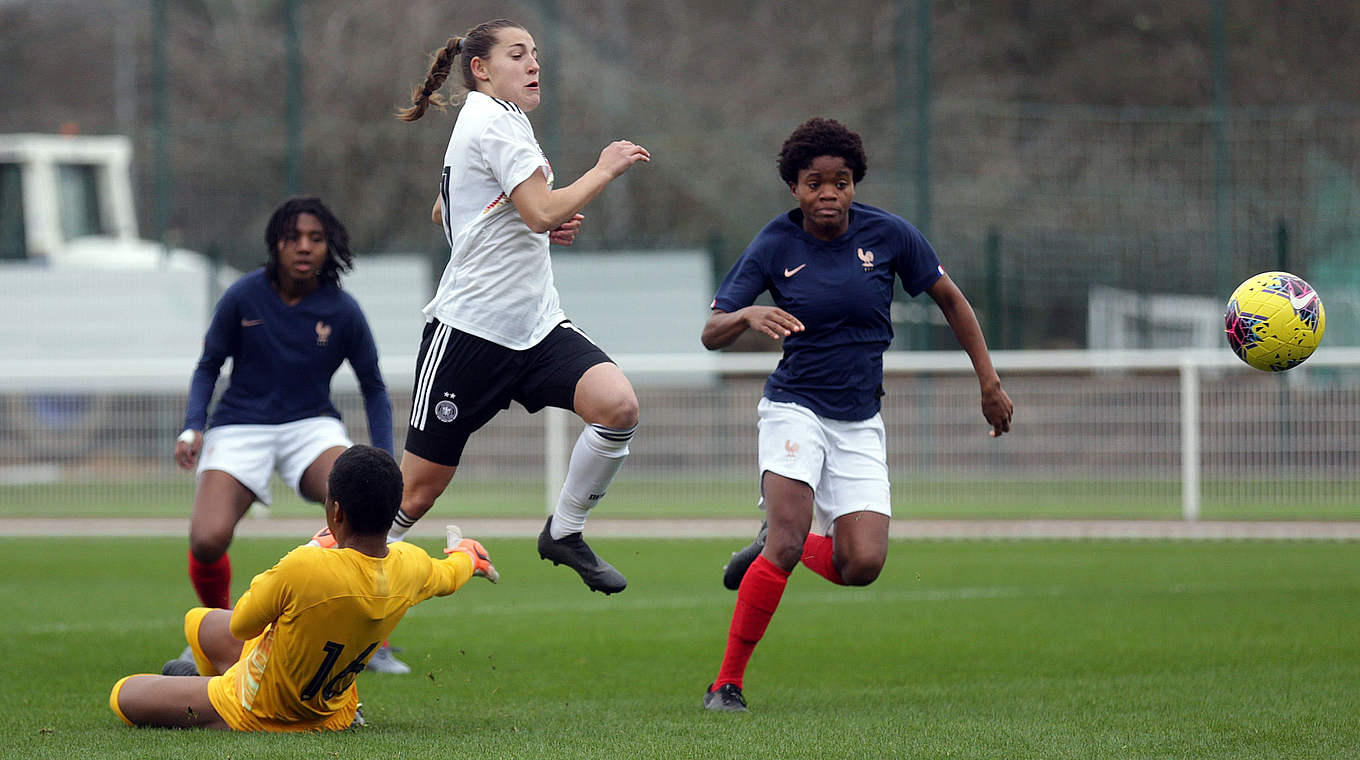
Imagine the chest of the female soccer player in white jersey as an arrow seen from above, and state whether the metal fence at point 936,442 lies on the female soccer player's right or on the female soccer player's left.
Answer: on the female soccer player's left

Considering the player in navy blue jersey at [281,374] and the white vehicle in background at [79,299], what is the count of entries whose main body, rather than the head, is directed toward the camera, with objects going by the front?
1

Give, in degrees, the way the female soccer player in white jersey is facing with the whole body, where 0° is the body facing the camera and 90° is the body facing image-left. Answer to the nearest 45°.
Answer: approximately 270°

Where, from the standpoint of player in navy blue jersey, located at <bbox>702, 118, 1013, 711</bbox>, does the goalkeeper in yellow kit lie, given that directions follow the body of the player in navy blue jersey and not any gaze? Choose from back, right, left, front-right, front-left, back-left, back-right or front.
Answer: front-right

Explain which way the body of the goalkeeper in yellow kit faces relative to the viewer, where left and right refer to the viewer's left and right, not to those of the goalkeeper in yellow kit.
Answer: facing away from the viewer and to the left of the viewer

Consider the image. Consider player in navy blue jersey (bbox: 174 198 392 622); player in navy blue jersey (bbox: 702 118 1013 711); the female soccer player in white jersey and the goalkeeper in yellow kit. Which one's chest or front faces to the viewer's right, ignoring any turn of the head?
the female soccer player in white jersey
